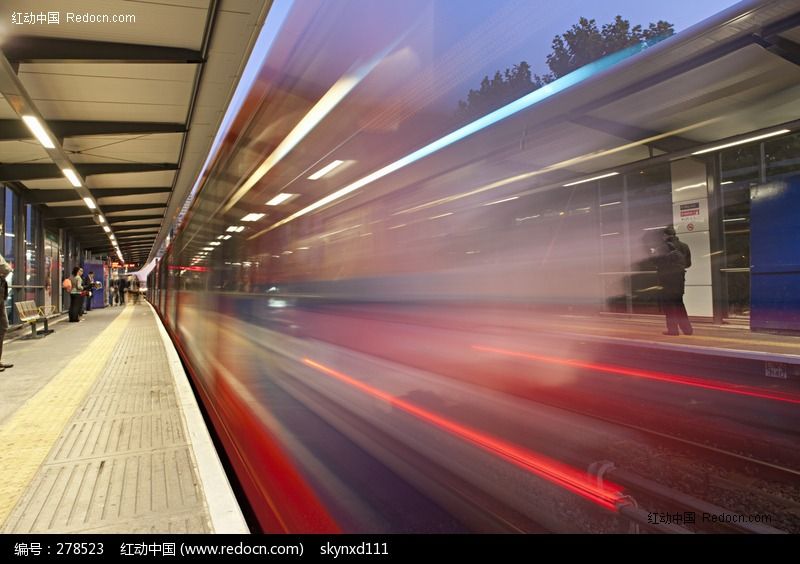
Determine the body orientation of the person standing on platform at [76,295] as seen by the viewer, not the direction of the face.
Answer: to the viewer's right

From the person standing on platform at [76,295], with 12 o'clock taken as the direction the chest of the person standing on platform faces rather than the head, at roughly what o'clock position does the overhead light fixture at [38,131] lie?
The overhead light fixture is roughly at 3 o'clock from the person standing on platform.

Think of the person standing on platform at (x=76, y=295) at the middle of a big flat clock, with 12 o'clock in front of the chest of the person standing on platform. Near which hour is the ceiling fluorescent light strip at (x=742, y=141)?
The ceiling fluorescent light strip is roughly at 3 o'clock from the person standing on platform.

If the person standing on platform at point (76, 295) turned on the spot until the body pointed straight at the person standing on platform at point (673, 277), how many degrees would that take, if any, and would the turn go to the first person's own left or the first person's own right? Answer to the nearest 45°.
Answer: approximately 90° to the first person's own right
